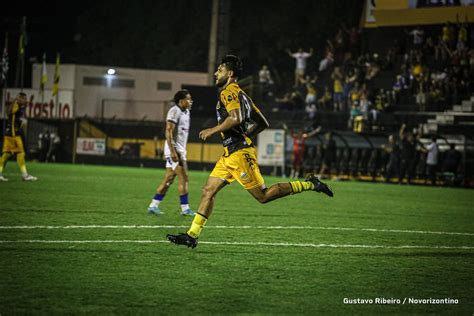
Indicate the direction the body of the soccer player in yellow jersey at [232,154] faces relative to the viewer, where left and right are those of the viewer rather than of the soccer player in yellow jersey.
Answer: facing to the left of the viewer

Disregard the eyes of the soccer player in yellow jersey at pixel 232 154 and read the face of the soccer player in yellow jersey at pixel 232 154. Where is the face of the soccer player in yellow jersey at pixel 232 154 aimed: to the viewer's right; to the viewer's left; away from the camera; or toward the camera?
to the viewer's left

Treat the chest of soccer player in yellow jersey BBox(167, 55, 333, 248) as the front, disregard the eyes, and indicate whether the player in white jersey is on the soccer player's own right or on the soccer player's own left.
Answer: on the soccer player's own right

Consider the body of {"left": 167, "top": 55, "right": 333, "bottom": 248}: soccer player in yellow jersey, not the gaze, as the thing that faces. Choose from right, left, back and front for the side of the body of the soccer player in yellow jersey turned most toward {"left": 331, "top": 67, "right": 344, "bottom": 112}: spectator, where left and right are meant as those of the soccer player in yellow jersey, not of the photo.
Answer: right

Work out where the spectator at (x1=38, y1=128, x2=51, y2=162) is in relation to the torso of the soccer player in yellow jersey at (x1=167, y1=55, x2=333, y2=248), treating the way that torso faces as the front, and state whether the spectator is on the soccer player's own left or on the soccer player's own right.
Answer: on the soccer player's own right

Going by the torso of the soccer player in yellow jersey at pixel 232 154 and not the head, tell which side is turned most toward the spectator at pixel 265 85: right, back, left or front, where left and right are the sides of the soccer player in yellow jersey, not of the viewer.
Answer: right

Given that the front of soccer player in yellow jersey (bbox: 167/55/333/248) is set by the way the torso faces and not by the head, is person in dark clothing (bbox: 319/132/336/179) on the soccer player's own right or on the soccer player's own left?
on the soccer player's own right

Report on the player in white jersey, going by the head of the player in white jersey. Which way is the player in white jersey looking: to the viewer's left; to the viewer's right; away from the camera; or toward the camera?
to the viewer's right
